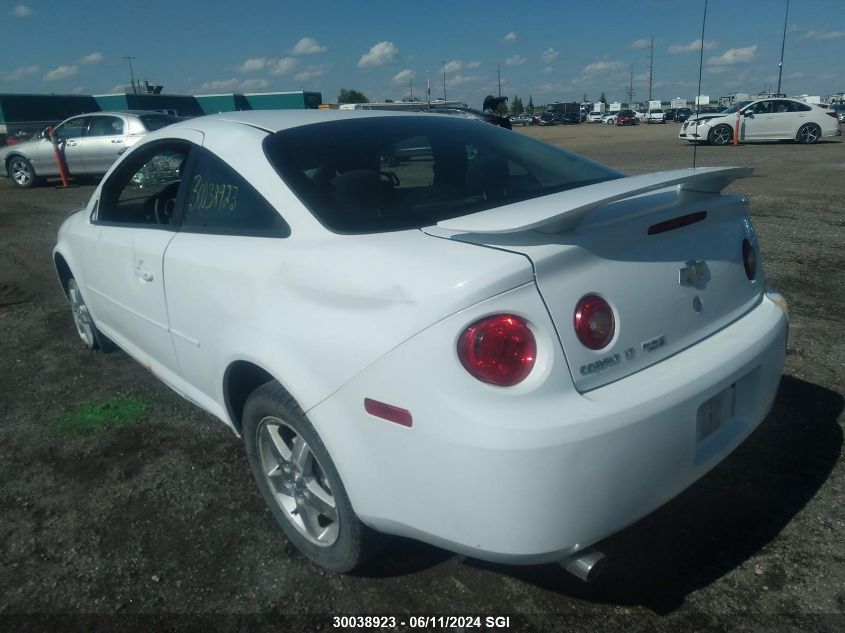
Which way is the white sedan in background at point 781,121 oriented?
to the viewer's left

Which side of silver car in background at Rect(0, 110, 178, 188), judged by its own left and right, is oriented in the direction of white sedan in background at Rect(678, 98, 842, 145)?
back

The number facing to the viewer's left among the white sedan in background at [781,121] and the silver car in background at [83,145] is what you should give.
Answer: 2

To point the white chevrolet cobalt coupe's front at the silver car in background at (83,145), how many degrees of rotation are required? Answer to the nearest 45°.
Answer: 0° — it already faces it

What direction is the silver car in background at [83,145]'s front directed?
to the viewer's left

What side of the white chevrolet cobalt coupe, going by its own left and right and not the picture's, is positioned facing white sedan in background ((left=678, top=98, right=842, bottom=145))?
right

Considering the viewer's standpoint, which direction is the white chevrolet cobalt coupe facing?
facing away from the viewer and to the left of the viewer

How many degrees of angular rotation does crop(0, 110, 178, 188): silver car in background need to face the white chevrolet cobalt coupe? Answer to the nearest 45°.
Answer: approximately 90° to its left

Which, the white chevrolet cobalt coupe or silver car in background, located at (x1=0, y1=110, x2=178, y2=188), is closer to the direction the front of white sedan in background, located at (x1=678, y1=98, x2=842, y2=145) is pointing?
the silver car in background
